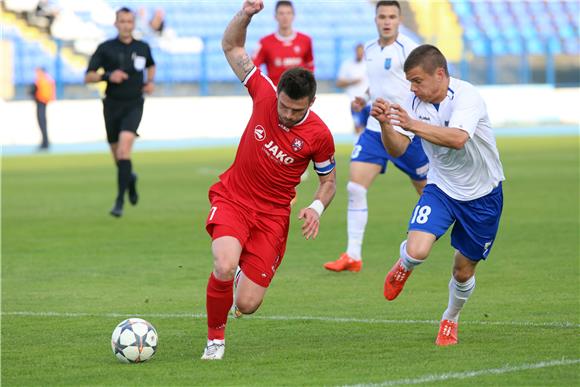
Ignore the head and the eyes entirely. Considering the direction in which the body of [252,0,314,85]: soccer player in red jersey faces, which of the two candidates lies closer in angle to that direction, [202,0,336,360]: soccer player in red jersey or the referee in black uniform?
the soccer player in red jersey

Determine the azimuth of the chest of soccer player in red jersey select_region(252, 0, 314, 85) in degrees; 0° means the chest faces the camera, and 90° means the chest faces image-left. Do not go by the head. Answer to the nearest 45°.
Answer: approximately 0°

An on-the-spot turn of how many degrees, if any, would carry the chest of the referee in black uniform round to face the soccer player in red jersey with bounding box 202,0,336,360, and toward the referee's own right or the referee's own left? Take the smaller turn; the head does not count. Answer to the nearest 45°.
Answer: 0° — they already face them

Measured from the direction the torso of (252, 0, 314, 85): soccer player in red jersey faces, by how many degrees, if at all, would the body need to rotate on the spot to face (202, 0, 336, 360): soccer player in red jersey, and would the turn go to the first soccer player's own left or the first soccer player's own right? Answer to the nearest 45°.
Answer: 0° — they already face them

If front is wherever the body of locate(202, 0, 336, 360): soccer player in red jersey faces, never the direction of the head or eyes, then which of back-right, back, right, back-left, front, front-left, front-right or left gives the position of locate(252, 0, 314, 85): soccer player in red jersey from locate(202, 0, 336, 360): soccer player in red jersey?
back

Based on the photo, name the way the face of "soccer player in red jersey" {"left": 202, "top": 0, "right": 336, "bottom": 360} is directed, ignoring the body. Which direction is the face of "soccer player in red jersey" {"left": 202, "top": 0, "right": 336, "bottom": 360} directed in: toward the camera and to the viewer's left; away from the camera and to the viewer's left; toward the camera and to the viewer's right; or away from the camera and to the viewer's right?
toward the camera and to the viewer's left

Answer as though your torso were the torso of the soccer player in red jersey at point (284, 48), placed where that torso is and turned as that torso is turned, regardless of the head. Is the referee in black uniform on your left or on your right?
on your right
